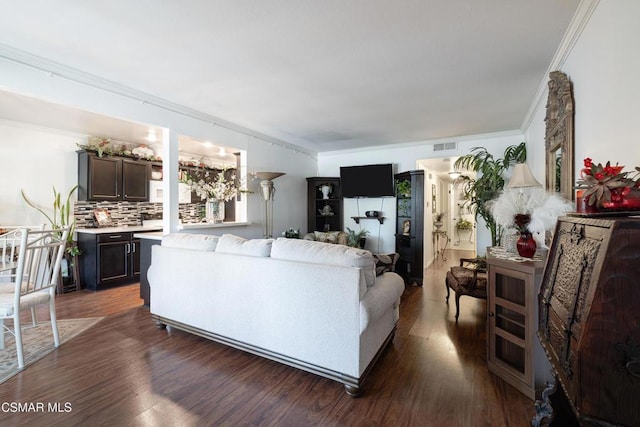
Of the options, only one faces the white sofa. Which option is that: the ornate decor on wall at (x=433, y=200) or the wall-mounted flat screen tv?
the wall-mounted flat screen tv

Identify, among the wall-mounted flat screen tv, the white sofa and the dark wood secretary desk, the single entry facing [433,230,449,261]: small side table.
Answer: the white sofa

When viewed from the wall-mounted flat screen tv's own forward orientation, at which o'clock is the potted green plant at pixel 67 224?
The potted green plant is roughly at 2 o'clock from the wall-mounted flat screen tv.

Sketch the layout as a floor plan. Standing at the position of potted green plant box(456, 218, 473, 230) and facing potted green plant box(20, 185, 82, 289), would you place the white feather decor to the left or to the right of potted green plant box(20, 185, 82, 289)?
left

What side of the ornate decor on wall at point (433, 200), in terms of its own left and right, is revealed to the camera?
right

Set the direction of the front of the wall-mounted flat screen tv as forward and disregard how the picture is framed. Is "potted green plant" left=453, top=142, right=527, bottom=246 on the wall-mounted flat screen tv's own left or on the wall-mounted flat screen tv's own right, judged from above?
on the wall-mounted flat screen tv's own left

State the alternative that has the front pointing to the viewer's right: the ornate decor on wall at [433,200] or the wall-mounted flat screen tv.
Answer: the ornate decor on wall

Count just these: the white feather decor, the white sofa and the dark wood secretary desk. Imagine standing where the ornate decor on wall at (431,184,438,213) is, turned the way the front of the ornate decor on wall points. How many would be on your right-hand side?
3

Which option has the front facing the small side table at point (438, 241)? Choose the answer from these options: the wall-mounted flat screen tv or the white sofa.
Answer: the white sofa

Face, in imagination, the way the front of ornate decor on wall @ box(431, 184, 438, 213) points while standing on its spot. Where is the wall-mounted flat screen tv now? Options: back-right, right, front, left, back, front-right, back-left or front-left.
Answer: back-right

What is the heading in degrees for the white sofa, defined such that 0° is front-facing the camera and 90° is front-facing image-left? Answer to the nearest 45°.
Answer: approximately 225°

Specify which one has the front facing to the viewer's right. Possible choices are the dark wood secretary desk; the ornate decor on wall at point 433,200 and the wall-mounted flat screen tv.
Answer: the ornate decor on wall
